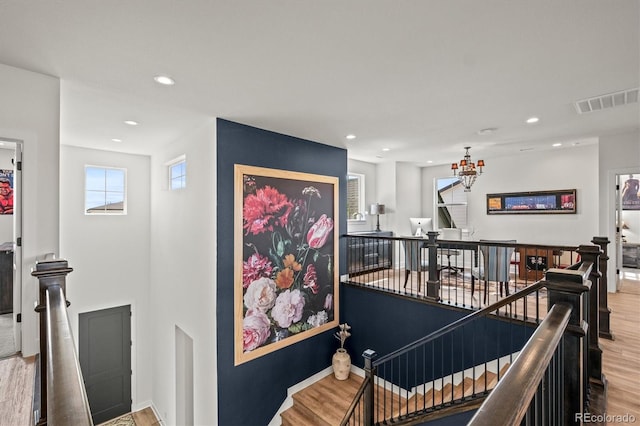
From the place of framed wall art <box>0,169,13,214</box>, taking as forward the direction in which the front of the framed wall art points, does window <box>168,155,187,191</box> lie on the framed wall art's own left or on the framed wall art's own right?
on the framed wall art's own left

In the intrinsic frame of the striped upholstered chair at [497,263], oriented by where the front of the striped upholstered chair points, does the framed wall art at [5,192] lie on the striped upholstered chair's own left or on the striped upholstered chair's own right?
on the striped upholstered chair's own left

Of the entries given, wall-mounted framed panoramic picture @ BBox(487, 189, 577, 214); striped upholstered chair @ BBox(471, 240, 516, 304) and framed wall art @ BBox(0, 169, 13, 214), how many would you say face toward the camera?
2

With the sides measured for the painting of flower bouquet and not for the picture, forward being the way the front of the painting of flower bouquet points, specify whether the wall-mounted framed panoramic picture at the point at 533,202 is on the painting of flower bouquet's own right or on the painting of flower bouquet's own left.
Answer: on the painting of flower bouquet's own left

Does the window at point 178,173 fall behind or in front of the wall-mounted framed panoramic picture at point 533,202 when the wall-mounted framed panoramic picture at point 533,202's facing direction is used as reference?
in front

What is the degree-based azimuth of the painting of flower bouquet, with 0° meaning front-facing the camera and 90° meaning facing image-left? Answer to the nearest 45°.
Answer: approximately 315°

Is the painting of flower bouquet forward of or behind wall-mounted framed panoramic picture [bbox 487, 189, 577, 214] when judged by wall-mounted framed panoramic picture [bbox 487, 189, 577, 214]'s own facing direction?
forward

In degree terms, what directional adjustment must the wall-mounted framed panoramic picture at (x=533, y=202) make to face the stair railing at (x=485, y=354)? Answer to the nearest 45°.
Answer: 0° — it already faces it

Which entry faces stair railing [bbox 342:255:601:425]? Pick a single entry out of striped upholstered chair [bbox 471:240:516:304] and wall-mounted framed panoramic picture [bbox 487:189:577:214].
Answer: the wall-mounted framed panoramic picture

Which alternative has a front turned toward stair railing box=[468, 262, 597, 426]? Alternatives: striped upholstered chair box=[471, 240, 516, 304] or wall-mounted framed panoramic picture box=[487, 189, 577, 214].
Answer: the wall-mounted framed panoramic picture

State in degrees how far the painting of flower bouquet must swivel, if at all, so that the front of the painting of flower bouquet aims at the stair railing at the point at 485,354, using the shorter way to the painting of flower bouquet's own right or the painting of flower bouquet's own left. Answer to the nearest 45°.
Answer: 0° — it already faces it

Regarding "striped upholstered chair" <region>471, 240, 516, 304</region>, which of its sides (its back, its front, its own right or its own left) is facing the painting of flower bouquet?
left

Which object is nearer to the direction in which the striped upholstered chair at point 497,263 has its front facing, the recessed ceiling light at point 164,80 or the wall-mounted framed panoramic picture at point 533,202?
the wall-mounted framed panoramic picture
